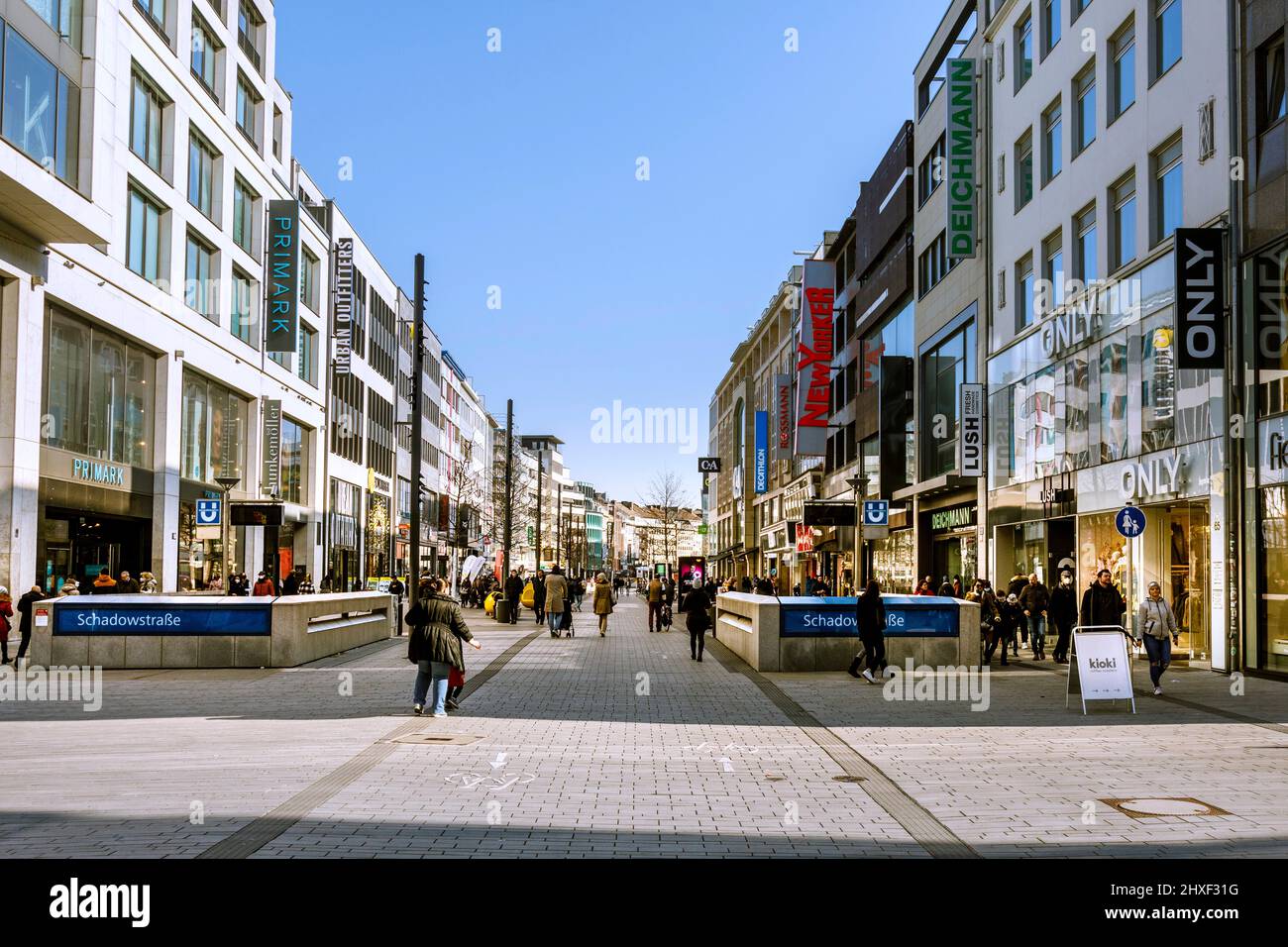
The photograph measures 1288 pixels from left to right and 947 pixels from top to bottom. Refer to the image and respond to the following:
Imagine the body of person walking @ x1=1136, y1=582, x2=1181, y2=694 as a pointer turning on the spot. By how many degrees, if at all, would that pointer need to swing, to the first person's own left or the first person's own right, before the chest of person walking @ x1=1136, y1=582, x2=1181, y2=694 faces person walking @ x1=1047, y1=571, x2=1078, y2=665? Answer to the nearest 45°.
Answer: approximately 180°

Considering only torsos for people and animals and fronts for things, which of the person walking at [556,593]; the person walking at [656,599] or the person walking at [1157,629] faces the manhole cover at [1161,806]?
the person walking at [1157,629]

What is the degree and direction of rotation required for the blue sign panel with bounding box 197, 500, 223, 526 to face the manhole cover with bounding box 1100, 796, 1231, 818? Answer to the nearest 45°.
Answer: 0° — it already faces it

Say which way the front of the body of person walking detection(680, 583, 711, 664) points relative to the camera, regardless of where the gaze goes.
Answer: away from the camera

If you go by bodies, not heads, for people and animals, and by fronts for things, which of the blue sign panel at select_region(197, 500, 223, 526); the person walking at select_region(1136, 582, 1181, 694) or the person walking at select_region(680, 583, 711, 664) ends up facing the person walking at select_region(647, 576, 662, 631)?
the person walking at select_region(680, 583, 711, 664)

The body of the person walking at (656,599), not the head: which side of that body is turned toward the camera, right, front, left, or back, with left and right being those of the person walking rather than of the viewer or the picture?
back

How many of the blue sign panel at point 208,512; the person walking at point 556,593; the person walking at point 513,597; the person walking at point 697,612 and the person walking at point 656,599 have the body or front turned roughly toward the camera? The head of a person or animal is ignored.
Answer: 2
